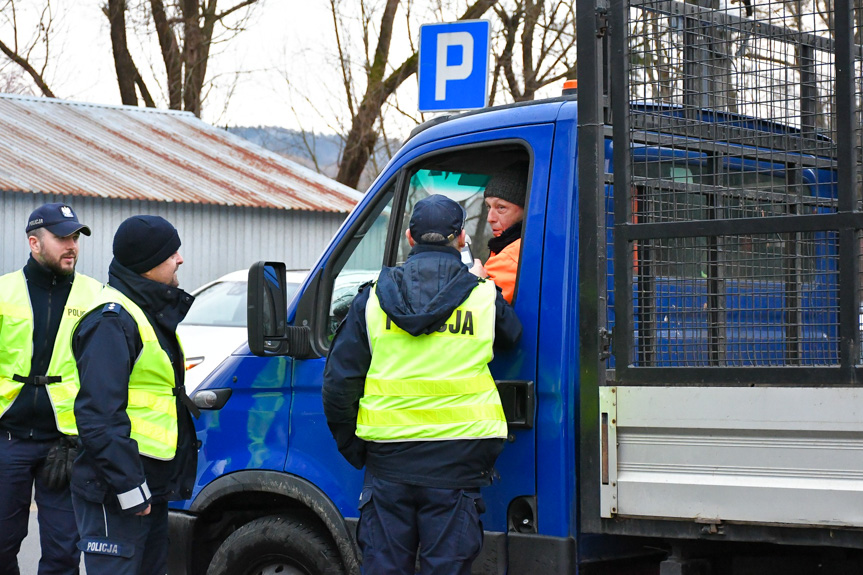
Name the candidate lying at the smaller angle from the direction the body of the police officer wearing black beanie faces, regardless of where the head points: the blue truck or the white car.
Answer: the blue truck

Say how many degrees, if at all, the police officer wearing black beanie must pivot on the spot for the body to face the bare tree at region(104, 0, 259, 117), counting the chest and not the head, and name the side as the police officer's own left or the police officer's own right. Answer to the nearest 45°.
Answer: approximately 90° to the police officer's own left

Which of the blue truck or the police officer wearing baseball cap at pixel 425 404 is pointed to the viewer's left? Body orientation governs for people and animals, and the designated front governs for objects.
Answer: the blue truck

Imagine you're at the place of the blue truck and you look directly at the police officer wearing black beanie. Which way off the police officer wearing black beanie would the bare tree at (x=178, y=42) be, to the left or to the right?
right

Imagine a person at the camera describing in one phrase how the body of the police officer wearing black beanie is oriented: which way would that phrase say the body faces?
to the viewer's right

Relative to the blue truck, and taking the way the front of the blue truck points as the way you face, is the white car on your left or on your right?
on your right

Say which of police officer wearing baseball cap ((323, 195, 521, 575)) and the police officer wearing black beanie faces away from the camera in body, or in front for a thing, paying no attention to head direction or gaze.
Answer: the police officer wearing baseball cap

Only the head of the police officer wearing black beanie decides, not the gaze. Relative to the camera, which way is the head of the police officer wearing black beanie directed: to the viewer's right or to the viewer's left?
to the viewer's right

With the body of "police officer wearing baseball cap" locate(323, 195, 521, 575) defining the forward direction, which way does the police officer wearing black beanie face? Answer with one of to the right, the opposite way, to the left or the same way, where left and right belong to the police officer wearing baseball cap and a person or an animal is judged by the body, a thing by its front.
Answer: to the right

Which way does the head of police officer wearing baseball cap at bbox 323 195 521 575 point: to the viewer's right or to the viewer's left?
to the viewer's right

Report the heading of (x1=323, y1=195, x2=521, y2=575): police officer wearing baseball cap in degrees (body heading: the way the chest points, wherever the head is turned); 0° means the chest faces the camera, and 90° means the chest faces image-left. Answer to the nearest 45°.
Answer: approximately 180°

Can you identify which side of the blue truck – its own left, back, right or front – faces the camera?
left
